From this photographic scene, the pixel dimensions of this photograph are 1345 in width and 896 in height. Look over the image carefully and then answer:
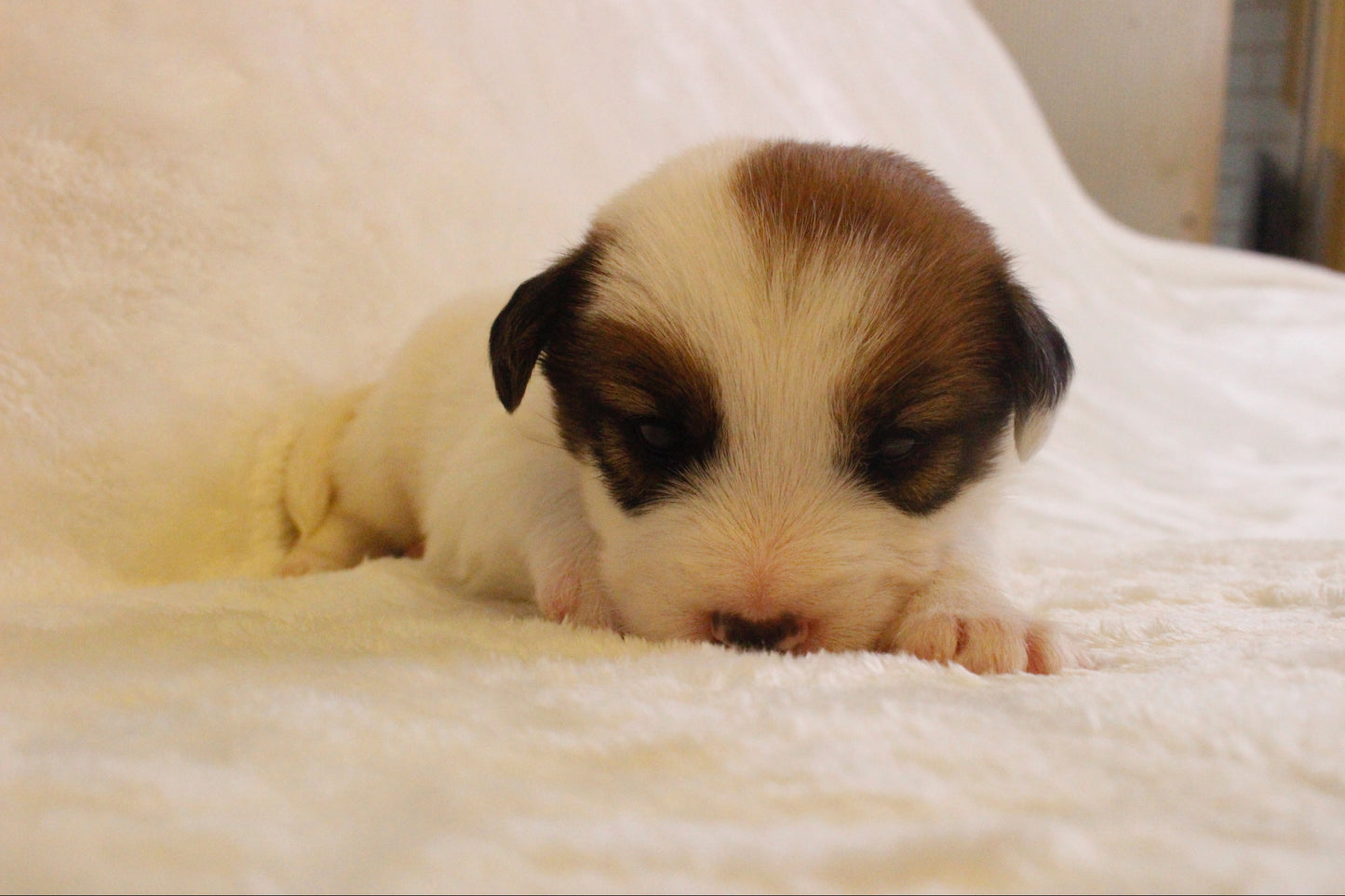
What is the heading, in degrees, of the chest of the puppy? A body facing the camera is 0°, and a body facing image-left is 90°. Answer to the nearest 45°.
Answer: approximately 315°
